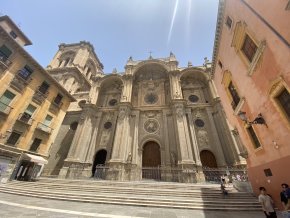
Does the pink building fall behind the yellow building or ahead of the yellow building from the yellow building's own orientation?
ahead

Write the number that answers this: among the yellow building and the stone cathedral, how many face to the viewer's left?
0

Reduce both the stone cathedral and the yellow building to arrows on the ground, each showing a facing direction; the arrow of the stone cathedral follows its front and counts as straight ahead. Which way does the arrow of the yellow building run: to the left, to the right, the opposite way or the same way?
to the left

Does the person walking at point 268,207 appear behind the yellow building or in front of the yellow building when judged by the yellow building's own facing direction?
in front

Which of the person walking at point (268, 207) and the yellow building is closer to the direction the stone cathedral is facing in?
the person walking

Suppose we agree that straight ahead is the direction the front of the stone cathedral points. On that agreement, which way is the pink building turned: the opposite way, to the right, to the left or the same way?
to the right

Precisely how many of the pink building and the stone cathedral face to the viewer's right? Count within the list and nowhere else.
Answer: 0

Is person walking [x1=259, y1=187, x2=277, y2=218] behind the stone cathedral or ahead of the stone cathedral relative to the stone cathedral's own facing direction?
ahead

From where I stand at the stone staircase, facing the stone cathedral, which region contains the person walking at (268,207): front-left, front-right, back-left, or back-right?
back-right

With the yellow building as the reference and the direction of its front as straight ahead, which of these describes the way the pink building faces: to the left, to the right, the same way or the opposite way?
the opposite way

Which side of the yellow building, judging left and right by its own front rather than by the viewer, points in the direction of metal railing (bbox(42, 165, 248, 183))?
front
